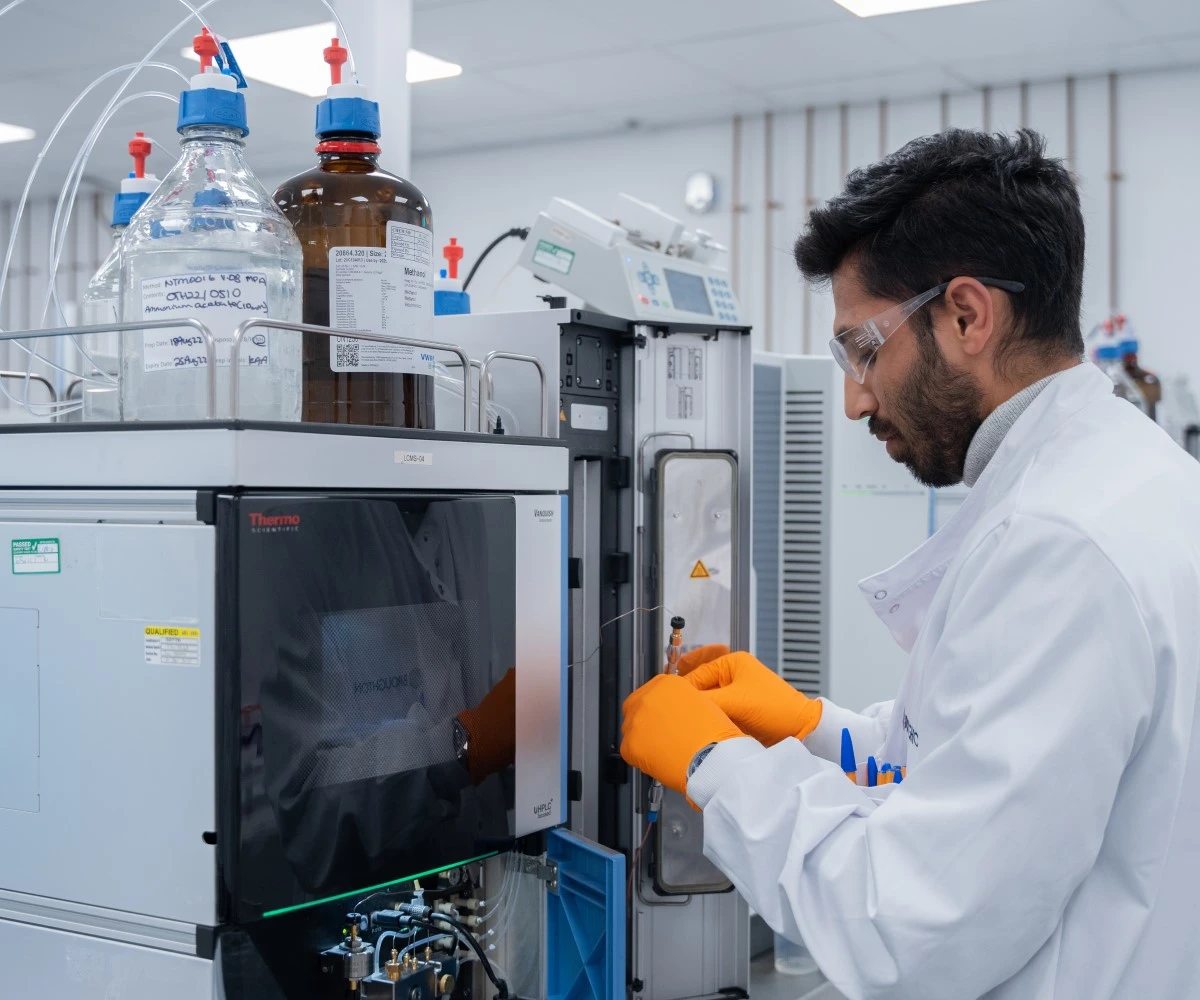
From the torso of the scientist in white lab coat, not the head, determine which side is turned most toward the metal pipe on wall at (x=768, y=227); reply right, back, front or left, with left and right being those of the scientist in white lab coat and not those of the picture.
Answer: right

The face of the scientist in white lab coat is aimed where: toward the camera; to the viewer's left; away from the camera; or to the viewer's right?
to the viewer's left

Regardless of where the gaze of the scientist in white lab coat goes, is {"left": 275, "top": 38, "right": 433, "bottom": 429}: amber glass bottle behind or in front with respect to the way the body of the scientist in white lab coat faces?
in front

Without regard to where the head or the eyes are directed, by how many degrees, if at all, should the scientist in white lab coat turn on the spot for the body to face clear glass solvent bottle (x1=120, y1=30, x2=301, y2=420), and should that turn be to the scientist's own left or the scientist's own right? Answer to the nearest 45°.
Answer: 0° — they already face it

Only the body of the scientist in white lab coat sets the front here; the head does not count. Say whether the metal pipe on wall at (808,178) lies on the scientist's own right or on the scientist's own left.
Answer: on the scientist's own right

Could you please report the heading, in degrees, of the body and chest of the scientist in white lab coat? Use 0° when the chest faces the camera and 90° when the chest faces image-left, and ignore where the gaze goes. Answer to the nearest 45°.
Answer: approximately 90°

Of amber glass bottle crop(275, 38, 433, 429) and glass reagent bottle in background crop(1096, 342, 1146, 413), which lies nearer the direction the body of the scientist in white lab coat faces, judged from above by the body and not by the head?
the amber glass bottle
